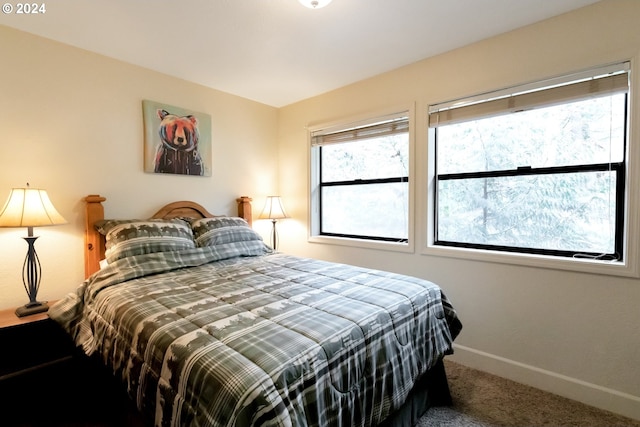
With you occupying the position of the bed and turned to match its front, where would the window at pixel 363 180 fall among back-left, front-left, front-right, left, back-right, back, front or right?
left

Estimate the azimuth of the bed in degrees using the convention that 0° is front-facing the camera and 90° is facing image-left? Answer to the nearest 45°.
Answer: approximately 315°

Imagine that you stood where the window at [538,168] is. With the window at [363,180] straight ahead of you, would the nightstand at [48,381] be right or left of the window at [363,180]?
left

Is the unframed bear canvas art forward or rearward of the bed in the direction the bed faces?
rearward
